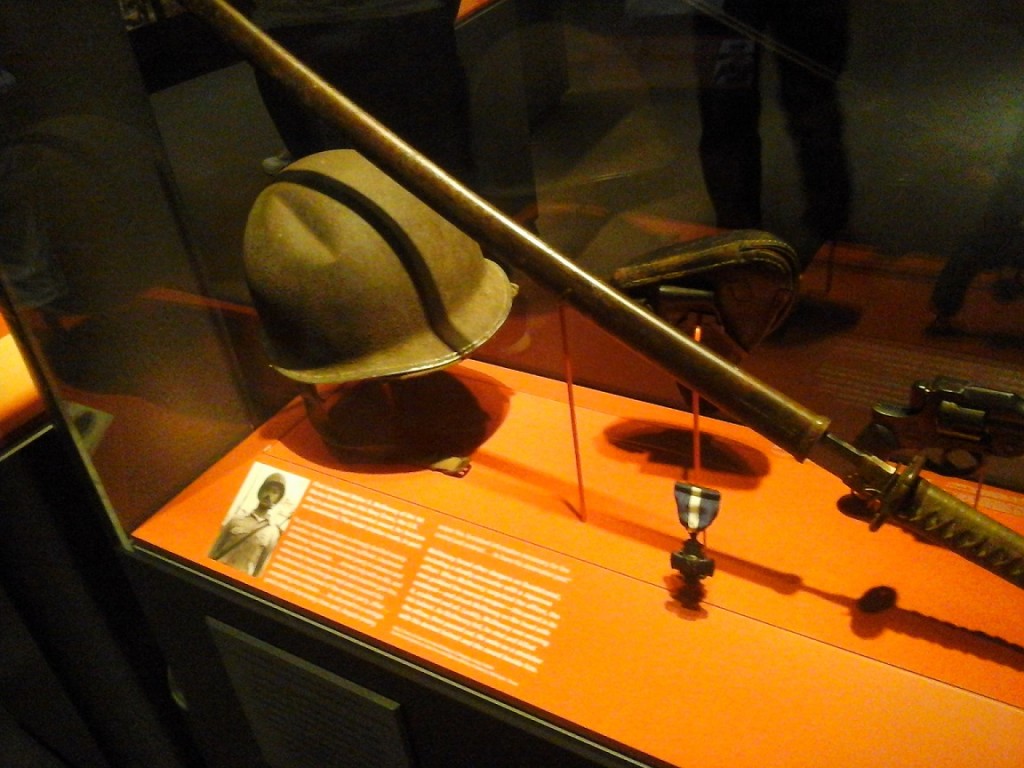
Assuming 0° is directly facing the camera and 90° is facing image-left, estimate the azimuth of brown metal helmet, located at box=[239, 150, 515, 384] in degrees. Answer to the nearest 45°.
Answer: approximately 315°

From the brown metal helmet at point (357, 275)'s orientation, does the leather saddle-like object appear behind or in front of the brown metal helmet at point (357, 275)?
in front
